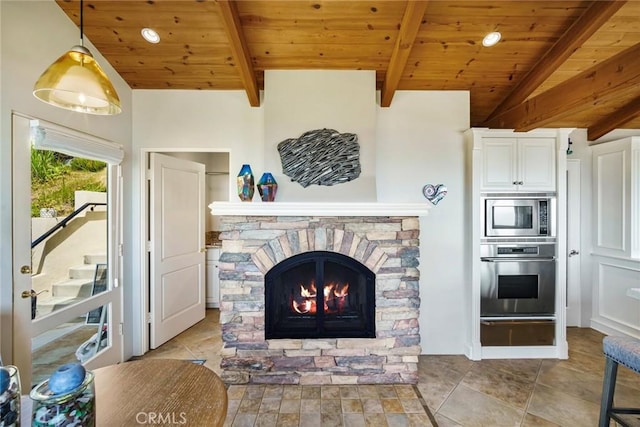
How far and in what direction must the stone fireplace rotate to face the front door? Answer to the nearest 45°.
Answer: approximately 90° to its right

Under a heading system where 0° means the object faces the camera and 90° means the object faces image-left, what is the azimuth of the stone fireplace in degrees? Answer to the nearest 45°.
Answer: approximately 0°

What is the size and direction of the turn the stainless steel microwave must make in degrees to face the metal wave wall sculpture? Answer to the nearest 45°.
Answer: approximately 45° to its right

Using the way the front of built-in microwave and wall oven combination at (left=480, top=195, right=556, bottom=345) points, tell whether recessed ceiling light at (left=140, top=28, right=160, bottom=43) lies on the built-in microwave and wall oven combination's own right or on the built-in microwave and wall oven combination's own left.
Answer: on the built-in microwave and wall oven combination's own right

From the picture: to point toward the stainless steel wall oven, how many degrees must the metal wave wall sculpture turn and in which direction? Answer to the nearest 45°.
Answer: approximately 90° to its left
